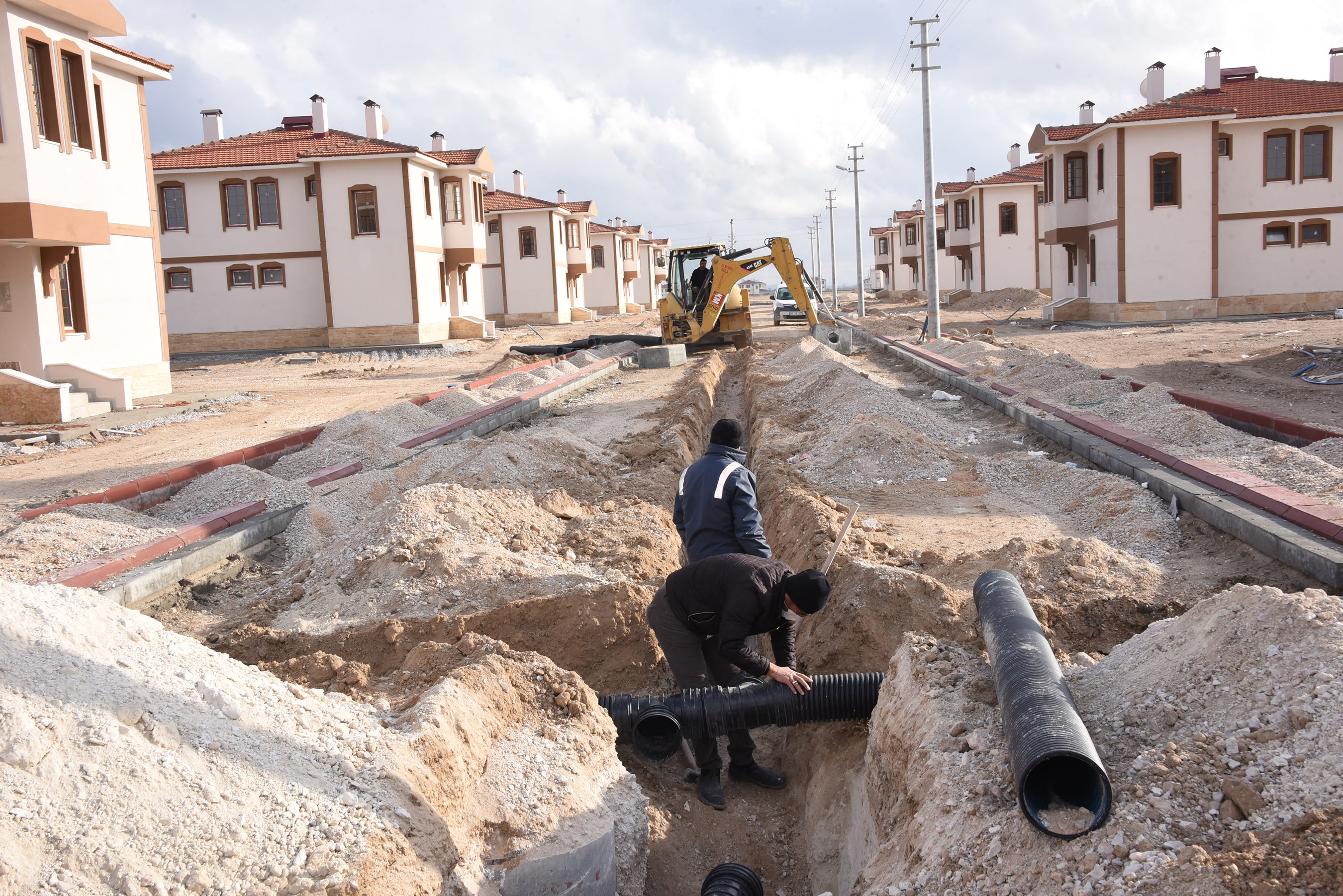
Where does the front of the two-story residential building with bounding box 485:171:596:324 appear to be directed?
to the viewer's right

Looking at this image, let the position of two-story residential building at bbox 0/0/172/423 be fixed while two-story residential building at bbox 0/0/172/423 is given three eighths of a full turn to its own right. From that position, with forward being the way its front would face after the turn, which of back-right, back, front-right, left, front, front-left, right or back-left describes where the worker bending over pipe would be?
left

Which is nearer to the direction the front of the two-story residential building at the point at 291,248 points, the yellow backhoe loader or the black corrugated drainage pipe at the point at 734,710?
the yellow backhoe loader

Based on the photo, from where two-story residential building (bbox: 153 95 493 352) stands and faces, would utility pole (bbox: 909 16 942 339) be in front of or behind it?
in front

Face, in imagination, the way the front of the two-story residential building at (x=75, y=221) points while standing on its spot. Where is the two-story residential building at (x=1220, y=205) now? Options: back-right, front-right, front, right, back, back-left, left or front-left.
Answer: front-left

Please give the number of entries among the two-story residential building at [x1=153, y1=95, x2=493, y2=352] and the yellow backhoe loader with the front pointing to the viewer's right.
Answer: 1

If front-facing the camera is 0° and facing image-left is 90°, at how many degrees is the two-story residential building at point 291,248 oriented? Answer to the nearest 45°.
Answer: approximately 270°
